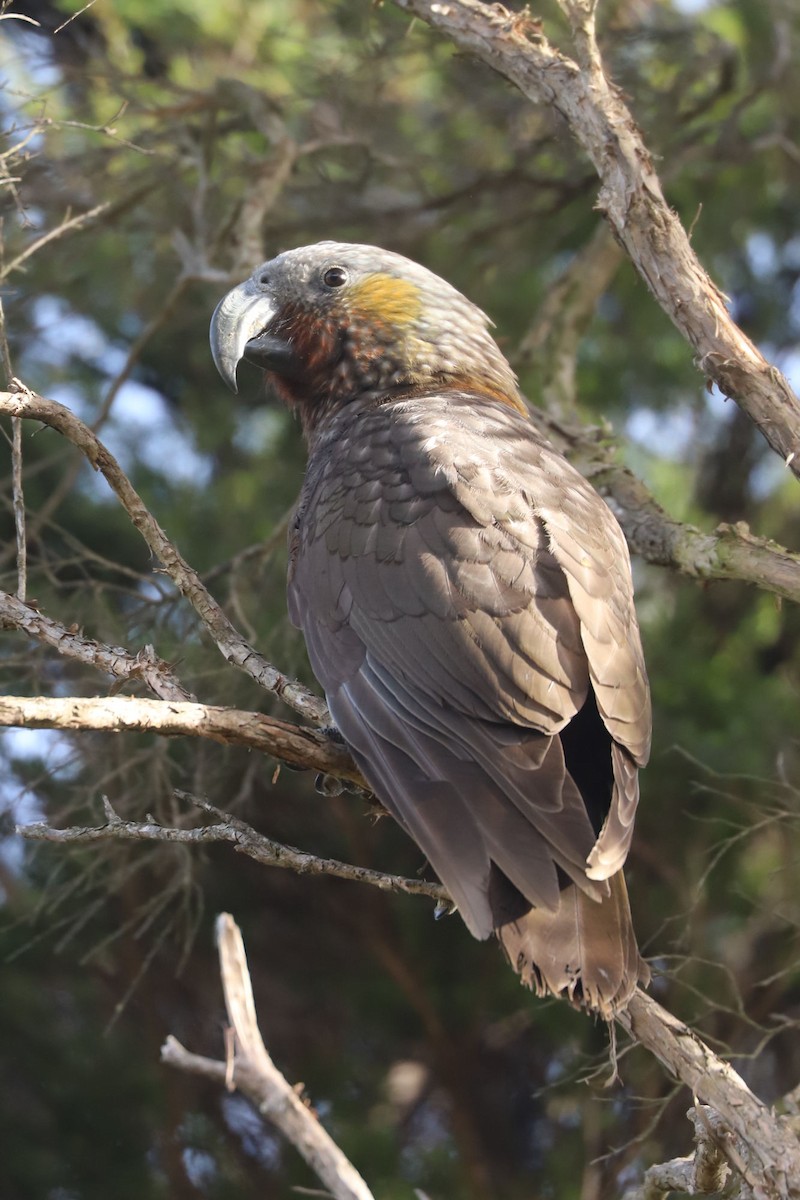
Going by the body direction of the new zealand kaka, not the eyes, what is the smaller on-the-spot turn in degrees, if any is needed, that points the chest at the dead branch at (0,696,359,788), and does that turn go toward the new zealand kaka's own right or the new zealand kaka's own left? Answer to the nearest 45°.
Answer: approximately 90° to the new zealand kaka's own left

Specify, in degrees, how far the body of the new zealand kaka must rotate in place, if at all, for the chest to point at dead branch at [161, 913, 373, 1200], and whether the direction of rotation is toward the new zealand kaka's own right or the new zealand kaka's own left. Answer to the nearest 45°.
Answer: approximately 135° to the new zealand kaka's own left

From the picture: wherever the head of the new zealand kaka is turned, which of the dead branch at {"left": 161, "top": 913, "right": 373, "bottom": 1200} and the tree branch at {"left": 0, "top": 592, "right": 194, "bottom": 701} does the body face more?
the tree branch

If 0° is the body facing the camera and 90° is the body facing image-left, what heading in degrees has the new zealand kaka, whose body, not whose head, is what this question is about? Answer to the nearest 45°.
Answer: approximately 135°
